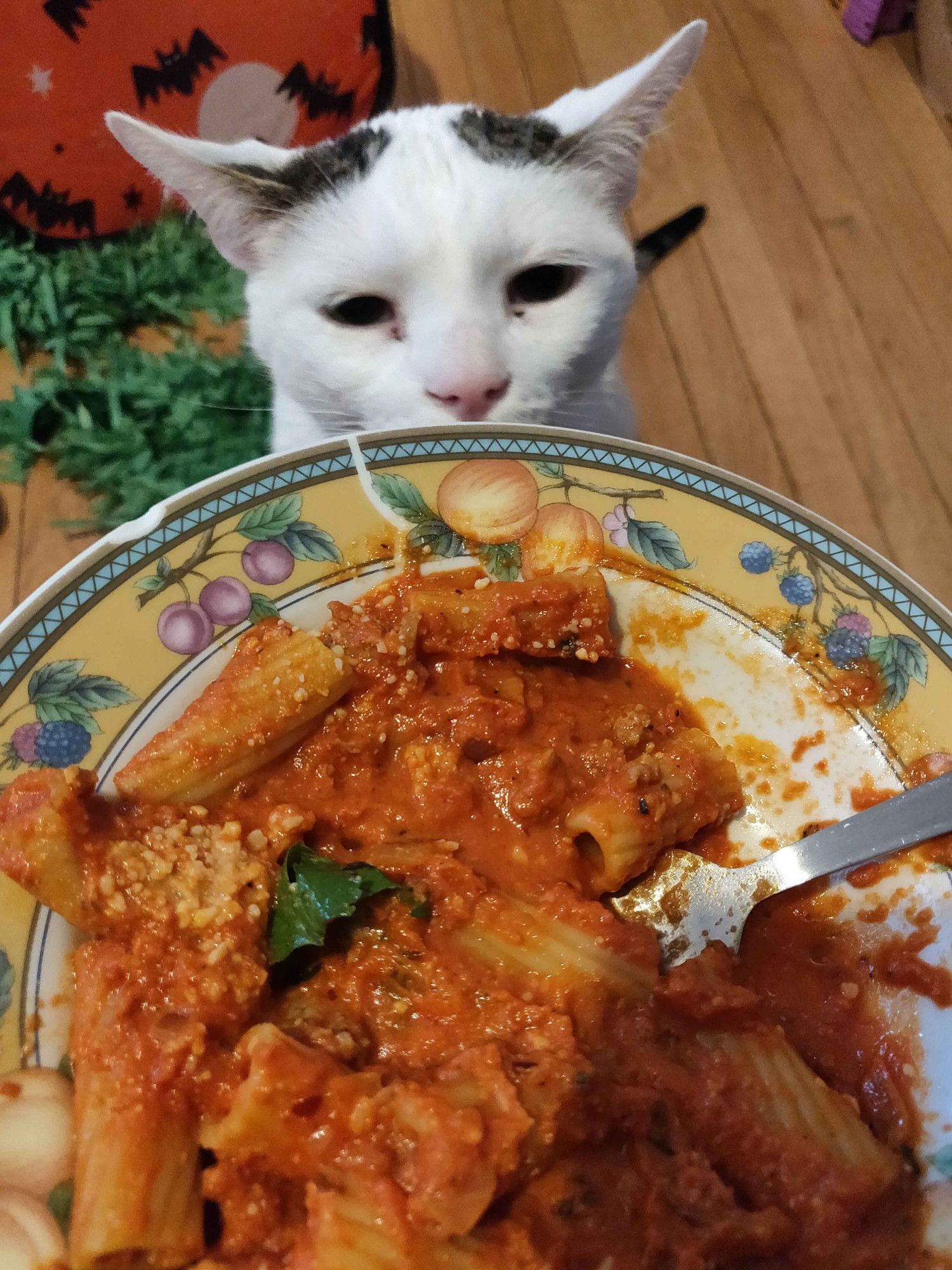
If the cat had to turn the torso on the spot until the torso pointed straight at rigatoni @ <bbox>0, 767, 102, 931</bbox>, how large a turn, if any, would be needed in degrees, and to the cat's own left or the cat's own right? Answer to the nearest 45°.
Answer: approximately 45° to the cat's own right

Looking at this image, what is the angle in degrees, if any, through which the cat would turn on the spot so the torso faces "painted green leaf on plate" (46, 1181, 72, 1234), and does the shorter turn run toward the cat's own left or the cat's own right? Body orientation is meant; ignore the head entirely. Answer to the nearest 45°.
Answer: approximately 45° to the cat's own right

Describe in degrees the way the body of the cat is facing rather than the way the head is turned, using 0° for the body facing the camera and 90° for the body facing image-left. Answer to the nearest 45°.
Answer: approximately 0°

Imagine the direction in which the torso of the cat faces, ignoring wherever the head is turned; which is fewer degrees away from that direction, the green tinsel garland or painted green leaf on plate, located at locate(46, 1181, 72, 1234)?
the painted green leaf on plate

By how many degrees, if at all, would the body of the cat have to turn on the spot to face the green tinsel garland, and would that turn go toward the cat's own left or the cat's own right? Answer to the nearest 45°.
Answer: approximately 135° to the cat's own right
